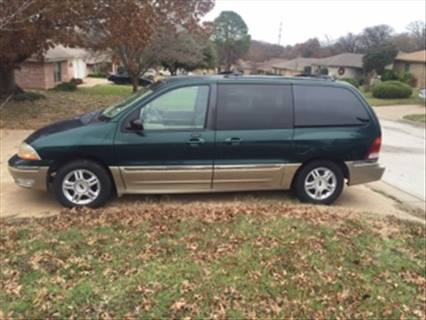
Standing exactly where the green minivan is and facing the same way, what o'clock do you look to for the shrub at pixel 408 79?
The shrub is roughly at 4 o'clock from the green minivan.

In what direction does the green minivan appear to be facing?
to the viewer's left

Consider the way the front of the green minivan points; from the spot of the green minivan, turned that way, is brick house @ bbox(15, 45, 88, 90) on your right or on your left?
on your right

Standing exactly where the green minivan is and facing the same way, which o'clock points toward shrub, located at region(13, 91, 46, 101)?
The shrub is roughly at 2 o'clock from the green minivan.

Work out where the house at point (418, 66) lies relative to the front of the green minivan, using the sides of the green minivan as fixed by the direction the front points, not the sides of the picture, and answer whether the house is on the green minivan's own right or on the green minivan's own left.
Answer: on the green minivan's own right

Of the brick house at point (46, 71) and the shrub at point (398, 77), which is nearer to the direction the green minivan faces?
the brick house
